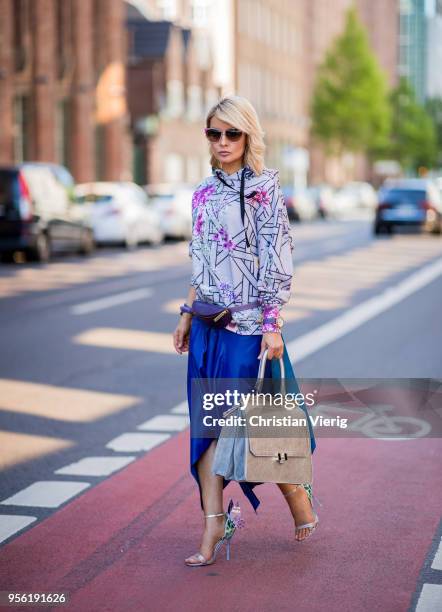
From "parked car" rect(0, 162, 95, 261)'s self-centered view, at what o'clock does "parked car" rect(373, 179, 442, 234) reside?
"parked car" rect(373, 179, 442, 234) is roughly at 12 o'clock from "parked car" rect(0, 162, 95, 261).

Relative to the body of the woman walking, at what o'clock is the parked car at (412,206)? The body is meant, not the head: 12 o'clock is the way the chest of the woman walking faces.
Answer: The parked car is roughly at 5 o'clock from the woman walking.

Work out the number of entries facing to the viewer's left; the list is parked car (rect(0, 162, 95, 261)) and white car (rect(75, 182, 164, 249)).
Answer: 0

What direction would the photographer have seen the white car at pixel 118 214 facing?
facing away from the viewer and to the right of the viewer

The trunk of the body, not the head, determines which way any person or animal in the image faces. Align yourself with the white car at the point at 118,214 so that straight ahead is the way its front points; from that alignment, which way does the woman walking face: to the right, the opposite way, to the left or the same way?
the opposite way

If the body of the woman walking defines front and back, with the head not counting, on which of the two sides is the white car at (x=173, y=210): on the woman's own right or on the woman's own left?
on the woman's own right

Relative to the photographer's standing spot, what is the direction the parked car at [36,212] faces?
facing away from the viewer and to the right of the viewer

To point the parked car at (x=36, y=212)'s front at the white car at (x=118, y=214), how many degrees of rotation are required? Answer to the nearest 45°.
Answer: approximately 45° to its left

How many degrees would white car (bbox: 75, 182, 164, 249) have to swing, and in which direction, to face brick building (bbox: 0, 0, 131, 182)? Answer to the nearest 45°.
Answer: approximately 45° to its left

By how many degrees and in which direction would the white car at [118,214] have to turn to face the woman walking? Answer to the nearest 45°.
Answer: approximately 135° to its right

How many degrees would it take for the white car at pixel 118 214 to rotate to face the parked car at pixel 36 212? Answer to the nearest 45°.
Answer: approximately 135° to its right

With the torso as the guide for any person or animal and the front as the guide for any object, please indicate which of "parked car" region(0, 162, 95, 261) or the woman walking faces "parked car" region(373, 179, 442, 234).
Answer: "parked car" region(0, 162, 95, 261)

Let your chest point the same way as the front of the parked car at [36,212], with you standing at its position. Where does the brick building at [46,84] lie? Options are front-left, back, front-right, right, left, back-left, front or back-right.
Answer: front-left

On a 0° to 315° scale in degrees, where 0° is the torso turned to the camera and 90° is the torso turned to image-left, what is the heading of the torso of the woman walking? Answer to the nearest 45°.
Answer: approximately 45°
